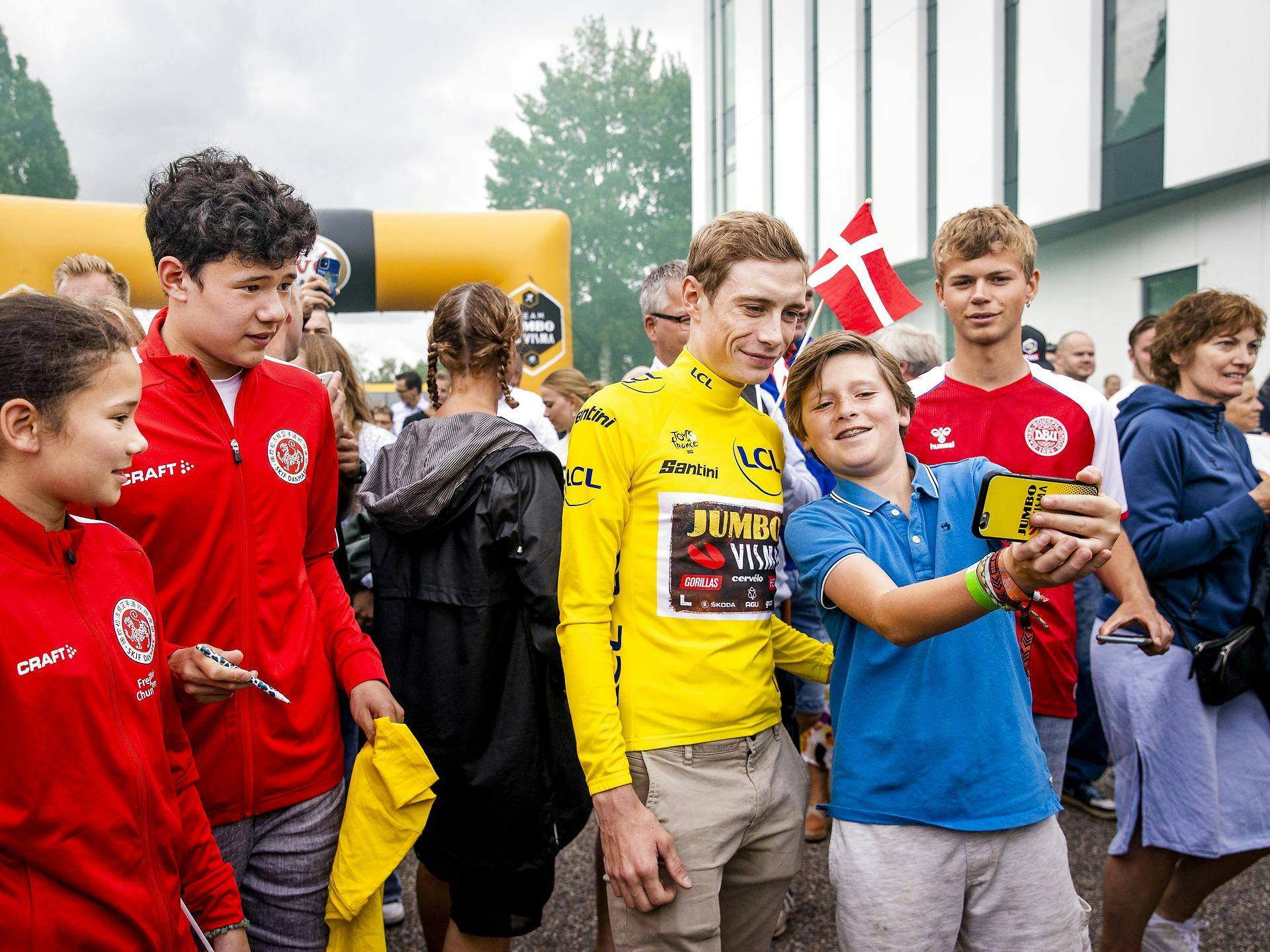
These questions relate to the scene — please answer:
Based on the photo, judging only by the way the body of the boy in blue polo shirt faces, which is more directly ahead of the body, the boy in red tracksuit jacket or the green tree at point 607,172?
the boy in red tracksuit jacket

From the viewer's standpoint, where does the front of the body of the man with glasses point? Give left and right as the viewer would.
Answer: facing the viewer and to the right of the viewer

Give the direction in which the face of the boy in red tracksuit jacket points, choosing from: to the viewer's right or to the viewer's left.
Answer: to the viewer's right

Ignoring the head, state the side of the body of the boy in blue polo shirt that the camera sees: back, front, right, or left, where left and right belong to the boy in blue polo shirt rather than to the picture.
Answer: front

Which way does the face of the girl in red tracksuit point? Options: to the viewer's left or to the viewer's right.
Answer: to the viewer's right

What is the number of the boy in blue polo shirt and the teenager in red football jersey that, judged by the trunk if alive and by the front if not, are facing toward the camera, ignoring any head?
2

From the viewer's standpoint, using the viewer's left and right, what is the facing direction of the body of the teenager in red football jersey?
facing the viewer

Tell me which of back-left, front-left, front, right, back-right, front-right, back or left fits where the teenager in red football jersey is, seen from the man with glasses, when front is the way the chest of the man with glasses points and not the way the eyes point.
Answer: front

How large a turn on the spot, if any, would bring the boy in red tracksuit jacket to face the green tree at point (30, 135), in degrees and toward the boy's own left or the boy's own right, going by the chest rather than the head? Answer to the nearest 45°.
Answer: approximately 135° to the boy's own left

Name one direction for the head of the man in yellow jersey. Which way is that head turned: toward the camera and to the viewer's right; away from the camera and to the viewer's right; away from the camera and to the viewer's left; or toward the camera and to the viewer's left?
toward the camera and to the viewer's right

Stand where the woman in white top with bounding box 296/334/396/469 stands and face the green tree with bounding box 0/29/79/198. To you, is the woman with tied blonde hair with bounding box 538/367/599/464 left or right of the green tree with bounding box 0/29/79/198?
right

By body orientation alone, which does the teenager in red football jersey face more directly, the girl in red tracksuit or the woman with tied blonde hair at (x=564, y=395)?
the girl in red tracksuit

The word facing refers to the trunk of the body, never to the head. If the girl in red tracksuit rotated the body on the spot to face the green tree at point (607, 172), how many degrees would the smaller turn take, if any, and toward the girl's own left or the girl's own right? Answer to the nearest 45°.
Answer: approximately 90° to the girl's own left
